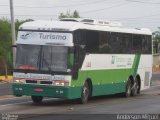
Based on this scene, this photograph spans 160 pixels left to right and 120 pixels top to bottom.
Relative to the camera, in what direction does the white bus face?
facing the viewer and to the left of the viewer
